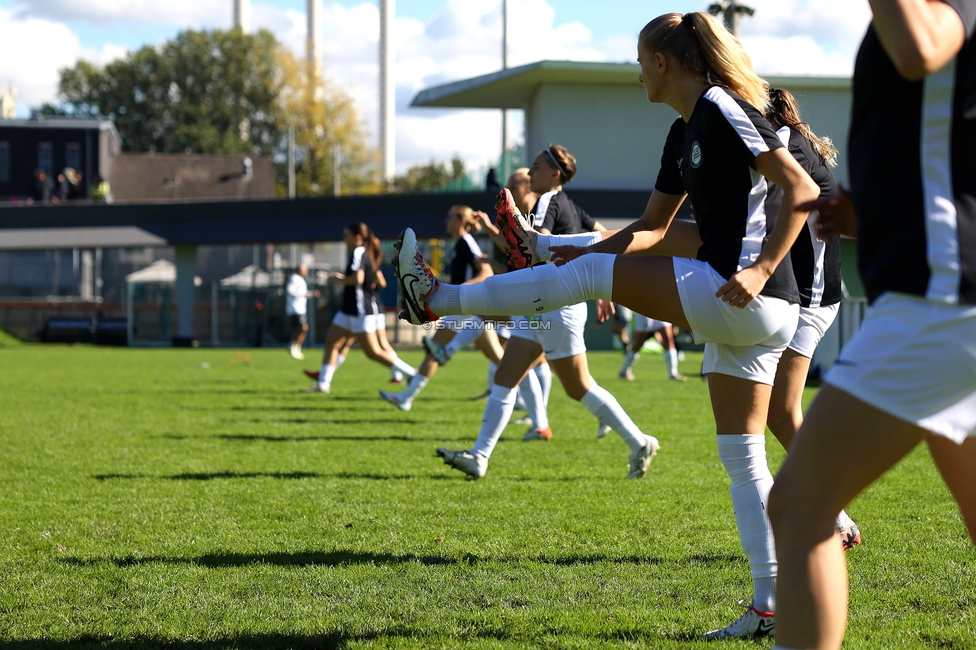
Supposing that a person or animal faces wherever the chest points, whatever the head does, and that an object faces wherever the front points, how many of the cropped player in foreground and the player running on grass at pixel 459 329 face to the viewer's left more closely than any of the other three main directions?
2

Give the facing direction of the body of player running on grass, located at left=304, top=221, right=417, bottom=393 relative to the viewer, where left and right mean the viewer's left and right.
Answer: facing to the left of the viewer

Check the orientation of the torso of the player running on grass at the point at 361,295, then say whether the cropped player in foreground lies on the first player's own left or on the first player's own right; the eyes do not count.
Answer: on the first player's own left

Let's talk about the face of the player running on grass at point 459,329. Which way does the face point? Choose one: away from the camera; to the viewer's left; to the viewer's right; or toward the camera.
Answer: to the viewer's left

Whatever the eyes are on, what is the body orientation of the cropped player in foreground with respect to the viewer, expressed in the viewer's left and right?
facing to the left of the viewer

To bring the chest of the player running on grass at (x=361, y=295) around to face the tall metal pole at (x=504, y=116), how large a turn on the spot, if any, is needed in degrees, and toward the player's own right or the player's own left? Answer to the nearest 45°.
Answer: approximately 90° to the player's own right

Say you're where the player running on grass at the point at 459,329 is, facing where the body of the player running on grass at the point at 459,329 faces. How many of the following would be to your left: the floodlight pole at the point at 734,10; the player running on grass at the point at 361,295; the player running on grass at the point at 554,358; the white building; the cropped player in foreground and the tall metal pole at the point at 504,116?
2

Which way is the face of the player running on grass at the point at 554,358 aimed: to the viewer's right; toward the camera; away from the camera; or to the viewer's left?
to the viewer's left

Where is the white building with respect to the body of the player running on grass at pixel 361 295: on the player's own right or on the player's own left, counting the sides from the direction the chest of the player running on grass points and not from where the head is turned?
on the player's own right

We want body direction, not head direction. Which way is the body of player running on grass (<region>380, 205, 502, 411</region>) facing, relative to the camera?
to the viewer's left

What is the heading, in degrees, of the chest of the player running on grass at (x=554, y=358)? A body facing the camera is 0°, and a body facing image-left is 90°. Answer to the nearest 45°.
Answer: approximately 90°

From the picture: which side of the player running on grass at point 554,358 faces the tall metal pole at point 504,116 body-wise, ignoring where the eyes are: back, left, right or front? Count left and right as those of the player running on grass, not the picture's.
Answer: right
